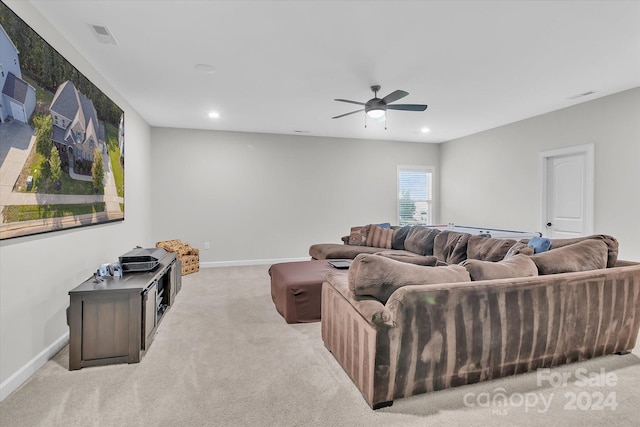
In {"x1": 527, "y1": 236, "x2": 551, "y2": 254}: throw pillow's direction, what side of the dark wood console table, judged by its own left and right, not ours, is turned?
front

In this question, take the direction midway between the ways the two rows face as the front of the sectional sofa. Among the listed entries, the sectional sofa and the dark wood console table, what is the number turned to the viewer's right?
1

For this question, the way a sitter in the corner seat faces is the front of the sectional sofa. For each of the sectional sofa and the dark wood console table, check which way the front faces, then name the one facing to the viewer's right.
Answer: the dark wood console table

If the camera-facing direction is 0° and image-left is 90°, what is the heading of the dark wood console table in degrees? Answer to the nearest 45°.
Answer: approximately 270°

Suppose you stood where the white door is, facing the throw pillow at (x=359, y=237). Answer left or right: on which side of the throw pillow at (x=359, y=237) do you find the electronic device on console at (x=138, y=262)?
left

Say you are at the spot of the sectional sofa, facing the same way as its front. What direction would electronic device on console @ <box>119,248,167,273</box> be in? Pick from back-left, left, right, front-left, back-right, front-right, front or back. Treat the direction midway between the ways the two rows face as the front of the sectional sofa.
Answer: front-left

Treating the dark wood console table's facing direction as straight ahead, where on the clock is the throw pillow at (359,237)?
The throw pillow is roughly at 11 o'clock from the dark wood console table.

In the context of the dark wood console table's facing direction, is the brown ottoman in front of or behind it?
in front

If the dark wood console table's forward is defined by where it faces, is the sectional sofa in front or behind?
in front

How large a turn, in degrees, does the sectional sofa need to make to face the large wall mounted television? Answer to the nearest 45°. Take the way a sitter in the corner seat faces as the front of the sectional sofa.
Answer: approximately 45° to its left

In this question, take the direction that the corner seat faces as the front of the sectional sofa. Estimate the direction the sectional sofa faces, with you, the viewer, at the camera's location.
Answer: facing away from the viewer and to the left of the viewer
